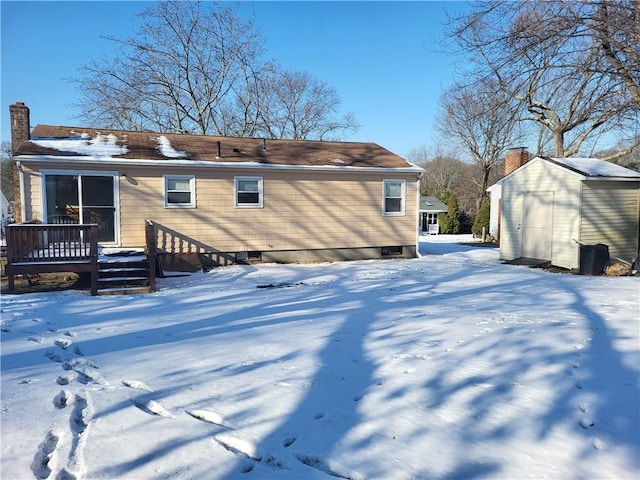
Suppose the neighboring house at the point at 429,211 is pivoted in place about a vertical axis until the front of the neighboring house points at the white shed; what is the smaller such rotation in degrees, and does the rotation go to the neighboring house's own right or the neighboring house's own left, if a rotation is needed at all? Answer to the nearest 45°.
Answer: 0° — it already faces it

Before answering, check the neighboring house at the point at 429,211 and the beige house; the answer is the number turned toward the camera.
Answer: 1

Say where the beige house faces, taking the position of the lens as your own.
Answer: facing away from the viewer

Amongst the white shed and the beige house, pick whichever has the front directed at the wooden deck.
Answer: the white shed

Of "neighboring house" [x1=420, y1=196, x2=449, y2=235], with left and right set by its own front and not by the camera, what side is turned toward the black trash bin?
front

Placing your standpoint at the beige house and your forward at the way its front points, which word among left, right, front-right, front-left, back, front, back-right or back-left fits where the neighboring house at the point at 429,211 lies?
front-right

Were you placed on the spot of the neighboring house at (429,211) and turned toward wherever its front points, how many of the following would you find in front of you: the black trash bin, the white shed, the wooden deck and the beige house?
4

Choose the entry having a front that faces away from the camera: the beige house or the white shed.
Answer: the beige house

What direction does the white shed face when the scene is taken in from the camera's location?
facing the viewer and to the left of the viewer

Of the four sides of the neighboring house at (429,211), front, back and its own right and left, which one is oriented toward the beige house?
front

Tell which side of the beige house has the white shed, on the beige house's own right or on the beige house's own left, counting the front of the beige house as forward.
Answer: on the beige house's own right

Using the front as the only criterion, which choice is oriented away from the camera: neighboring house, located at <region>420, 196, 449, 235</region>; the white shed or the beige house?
the beige house

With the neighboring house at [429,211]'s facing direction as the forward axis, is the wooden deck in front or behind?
in front

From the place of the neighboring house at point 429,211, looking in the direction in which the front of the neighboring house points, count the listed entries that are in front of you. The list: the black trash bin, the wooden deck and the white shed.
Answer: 3

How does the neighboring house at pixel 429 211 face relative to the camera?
toward the camera
